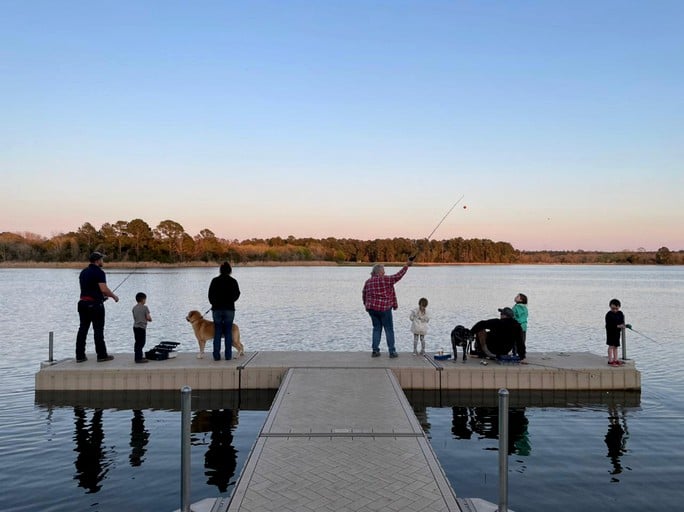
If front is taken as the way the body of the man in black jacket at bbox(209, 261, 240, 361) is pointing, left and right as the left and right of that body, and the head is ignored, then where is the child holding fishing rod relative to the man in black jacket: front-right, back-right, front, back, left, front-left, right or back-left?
right

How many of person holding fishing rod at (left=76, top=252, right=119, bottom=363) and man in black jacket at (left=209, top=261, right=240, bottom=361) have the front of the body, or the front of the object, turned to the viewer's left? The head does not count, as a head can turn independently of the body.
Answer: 0

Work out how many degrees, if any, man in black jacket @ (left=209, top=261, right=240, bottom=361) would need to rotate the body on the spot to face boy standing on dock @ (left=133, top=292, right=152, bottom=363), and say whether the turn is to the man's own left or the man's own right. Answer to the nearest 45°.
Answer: approximately 90° to the man's own left

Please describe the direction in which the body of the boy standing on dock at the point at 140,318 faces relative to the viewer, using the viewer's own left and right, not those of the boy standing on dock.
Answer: facing away from the viewer and to the right of the viewer

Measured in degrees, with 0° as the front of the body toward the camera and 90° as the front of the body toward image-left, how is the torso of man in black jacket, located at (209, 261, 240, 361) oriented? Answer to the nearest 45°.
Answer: approximately 180°

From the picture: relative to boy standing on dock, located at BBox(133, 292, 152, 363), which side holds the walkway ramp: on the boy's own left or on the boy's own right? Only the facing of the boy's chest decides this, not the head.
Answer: on the boy's own right

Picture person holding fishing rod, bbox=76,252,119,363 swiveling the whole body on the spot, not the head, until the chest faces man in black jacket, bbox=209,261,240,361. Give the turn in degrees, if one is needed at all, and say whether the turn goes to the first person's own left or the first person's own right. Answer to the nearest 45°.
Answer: approximately 45° to the first person's own right

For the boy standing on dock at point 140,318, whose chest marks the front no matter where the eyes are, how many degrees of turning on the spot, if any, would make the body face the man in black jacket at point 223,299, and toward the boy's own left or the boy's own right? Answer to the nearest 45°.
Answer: approximately 45° to the boy's own right

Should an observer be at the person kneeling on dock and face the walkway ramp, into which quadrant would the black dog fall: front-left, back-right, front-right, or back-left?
front-right

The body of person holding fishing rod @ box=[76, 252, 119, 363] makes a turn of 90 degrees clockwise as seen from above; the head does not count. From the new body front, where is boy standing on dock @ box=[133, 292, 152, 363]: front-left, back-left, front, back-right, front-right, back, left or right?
front-left

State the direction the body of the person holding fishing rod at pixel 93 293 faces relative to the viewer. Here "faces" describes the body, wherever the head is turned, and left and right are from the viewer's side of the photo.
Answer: facing away from the viewer and to the right of the viewer

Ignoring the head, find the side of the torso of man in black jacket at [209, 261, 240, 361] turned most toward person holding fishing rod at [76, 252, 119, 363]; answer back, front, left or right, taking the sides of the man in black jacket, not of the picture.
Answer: left
